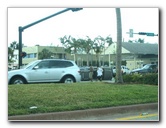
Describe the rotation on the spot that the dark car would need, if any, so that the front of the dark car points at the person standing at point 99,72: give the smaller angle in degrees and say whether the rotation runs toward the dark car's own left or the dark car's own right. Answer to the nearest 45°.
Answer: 0° — it already faces them

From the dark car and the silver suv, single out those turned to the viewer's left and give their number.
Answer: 2

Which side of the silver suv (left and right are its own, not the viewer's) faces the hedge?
back

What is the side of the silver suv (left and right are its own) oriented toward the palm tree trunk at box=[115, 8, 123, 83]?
back

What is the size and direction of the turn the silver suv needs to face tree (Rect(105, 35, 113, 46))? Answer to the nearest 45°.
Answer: approximately 90° to its right

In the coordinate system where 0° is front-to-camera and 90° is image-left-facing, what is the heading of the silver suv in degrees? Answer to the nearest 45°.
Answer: approximately 90°

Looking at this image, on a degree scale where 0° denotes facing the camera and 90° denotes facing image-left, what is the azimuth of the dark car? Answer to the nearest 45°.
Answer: approximately 90°

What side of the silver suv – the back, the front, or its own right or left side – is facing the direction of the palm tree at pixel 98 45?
right
